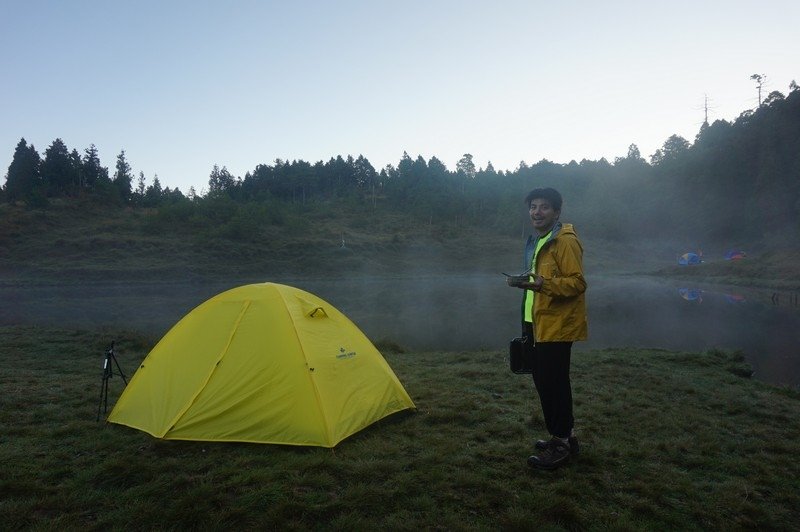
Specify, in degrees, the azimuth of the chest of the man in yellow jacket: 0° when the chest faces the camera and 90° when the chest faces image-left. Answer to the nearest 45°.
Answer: approximately 45°

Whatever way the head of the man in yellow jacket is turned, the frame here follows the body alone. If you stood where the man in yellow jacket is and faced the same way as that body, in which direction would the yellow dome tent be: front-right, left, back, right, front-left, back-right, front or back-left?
front-right
